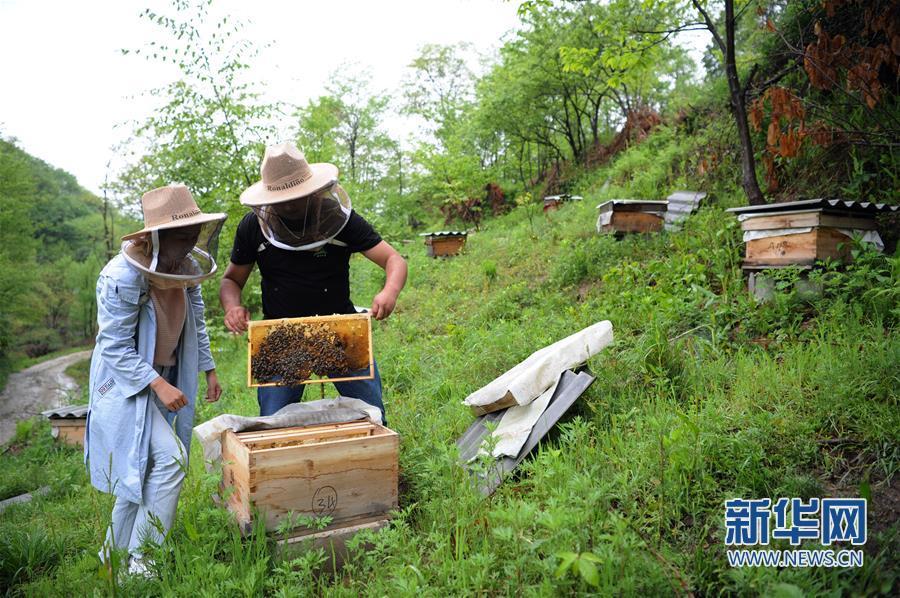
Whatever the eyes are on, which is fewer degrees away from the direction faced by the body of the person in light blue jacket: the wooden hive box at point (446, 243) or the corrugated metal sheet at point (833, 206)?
the corrugated metal sheet

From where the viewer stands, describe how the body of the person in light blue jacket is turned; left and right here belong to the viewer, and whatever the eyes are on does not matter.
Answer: facing the viewer and to the right of the viewer

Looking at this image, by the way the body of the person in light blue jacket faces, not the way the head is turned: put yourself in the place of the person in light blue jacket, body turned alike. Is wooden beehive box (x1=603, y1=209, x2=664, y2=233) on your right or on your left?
on your left

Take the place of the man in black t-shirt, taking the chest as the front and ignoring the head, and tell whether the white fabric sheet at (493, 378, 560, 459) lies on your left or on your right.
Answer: on your left

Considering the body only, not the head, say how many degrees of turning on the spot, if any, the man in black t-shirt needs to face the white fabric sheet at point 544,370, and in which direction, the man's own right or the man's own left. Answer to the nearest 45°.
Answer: approximately 90° to the man's own left

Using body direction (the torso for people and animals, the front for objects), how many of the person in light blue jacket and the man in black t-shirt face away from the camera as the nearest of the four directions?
0

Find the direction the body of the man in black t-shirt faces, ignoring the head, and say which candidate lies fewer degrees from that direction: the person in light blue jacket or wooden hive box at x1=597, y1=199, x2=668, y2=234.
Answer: the person in light blue jacket

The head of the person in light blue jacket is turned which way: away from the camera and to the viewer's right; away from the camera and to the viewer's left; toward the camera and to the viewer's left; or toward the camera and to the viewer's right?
toward the camera and to the viewer's right

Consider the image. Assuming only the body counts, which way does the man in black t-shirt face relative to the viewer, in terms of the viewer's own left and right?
facing the viewer
